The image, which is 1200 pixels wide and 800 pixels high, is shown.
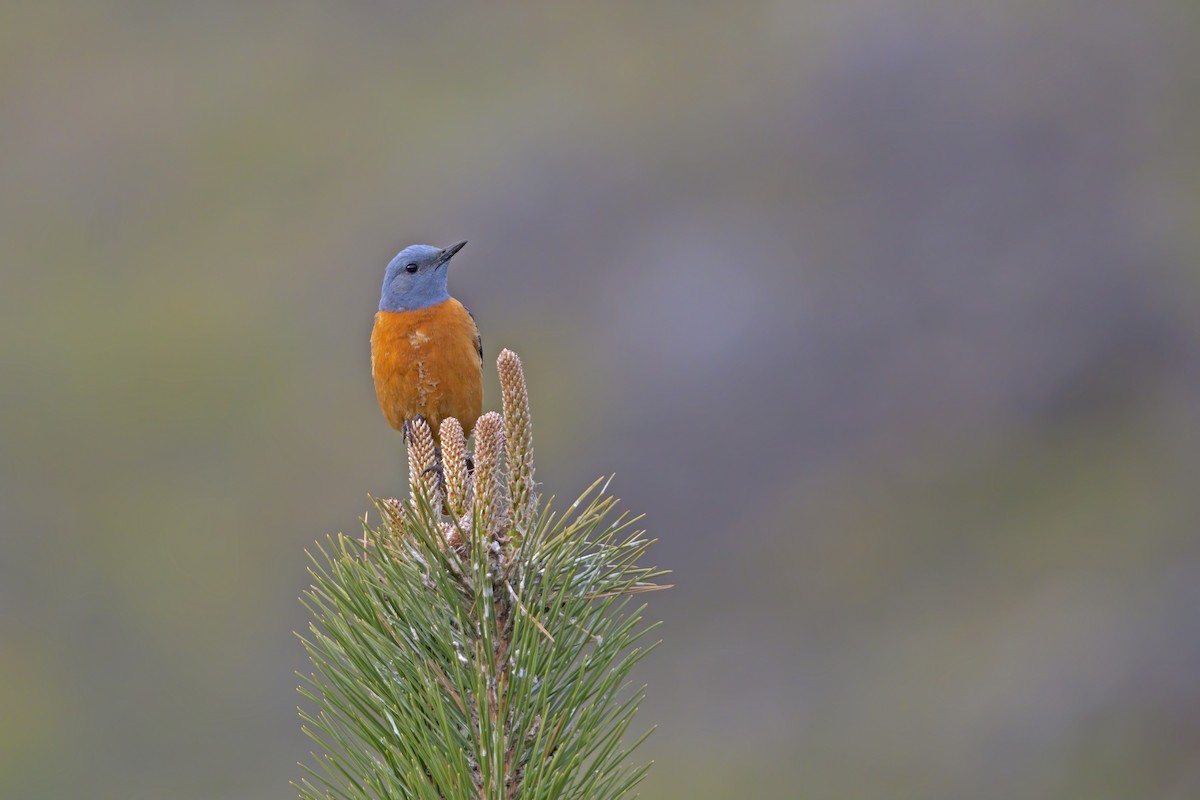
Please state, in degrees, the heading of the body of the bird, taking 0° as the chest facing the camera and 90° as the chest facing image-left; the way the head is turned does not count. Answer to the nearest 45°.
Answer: approximately 0°
